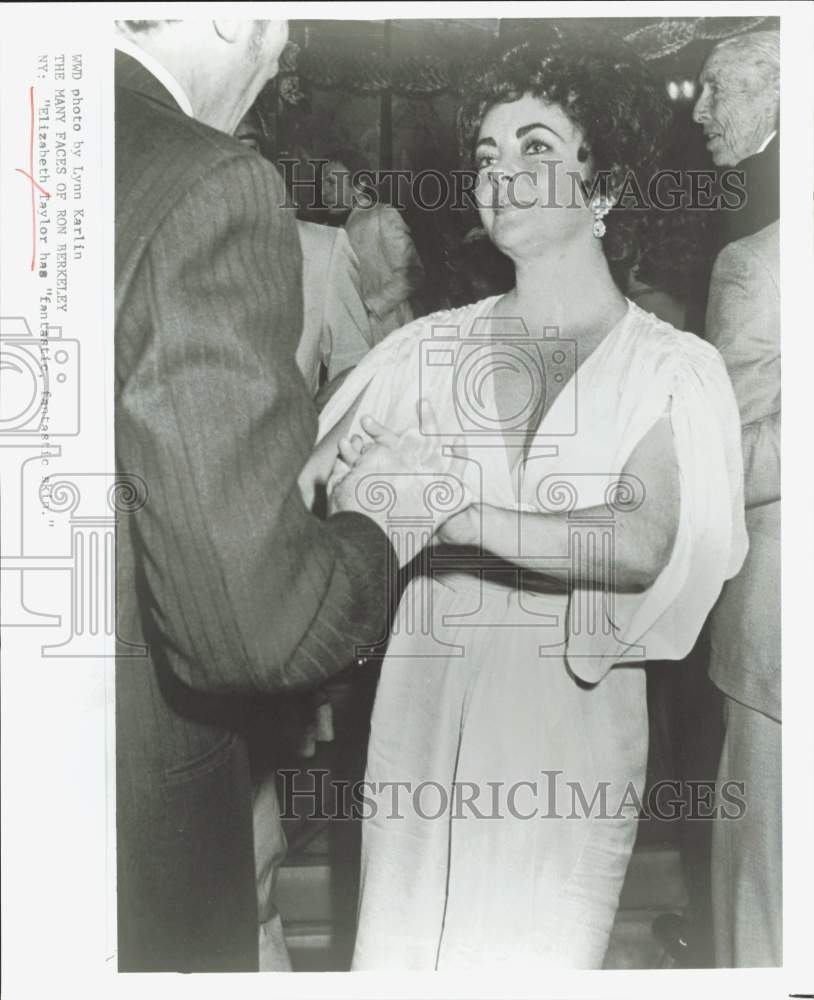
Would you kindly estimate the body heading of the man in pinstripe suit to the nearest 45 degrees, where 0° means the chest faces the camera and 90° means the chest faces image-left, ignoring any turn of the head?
approximately 225°

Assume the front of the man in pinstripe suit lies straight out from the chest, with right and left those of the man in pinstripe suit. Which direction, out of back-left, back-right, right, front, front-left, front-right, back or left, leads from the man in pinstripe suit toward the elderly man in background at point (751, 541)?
front-right

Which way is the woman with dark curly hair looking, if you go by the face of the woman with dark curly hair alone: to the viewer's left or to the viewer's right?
to the viewer's left

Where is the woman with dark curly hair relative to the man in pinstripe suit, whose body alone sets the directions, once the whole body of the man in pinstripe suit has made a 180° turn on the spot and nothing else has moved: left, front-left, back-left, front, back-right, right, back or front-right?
back-left

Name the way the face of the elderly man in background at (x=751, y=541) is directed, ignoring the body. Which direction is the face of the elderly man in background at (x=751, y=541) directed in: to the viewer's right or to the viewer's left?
to the viewer's left

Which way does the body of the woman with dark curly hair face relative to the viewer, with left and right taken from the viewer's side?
facing the viewer and to the left of the viewer
